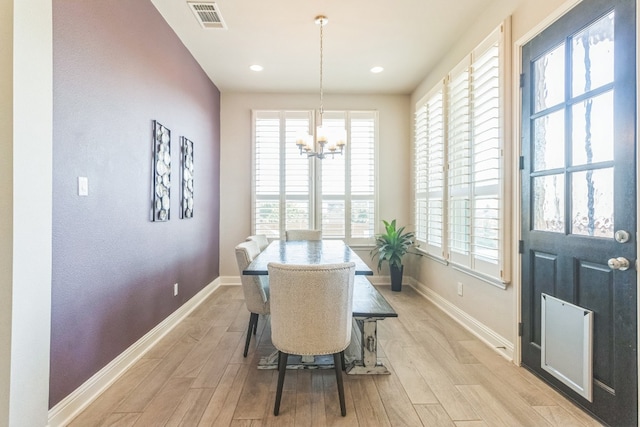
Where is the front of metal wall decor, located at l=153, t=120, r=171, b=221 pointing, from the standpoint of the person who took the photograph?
facing the viewer and to the right of the viewer

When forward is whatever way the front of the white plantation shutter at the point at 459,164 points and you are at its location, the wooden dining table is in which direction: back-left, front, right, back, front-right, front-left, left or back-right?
front

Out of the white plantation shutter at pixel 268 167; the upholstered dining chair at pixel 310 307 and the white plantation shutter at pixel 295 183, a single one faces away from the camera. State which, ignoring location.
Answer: the upholstered dining chair

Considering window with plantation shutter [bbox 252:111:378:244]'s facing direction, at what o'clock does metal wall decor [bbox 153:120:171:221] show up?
The metal wall decor is roughly at 1 o'clock from the window with plantation shutter.

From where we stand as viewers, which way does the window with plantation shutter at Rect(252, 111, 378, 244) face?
facing the viewer

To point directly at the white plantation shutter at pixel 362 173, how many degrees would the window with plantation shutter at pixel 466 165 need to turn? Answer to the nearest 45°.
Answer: approximately 90° to its right

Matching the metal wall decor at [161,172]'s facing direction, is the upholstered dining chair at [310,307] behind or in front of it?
in front

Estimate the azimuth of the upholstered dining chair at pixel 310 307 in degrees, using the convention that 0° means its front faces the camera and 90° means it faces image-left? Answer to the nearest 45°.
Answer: approximately 180°

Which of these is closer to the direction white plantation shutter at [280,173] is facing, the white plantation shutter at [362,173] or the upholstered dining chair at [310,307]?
the upholstered dining chair

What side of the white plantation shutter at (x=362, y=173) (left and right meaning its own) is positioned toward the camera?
front

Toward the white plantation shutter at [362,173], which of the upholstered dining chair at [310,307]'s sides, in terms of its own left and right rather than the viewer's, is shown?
front

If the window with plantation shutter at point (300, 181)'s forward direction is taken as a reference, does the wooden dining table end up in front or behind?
in front

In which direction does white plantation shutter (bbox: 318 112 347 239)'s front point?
toward the camera

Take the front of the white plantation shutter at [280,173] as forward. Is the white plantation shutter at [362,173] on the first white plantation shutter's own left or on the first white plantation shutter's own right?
on the first white plantation shutter's own left

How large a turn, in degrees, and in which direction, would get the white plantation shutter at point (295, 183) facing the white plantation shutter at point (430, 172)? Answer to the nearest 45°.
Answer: approximately 45° to its left

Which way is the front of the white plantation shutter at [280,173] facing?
toward the camera
